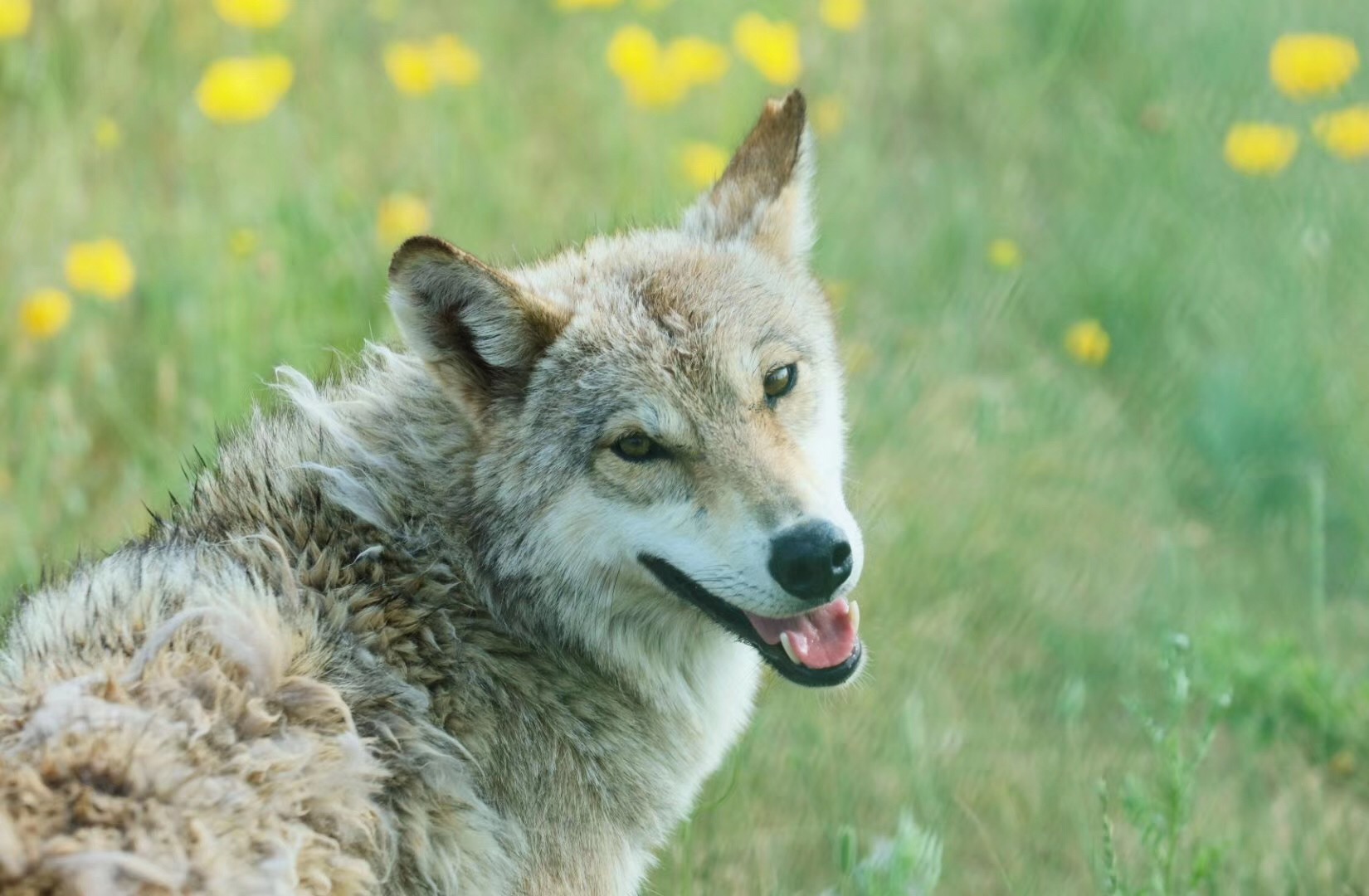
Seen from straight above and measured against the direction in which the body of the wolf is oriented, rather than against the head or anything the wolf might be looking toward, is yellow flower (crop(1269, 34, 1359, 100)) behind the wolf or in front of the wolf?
in front

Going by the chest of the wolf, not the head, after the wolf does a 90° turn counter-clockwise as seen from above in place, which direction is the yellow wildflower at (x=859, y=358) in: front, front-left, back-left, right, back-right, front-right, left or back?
front-right

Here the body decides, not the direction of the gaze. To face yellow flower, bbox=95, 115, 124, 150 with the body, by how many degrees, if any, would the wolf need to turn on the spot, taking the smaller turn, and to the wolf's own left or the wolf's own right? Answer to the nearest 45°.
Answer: approximately 90° to the wolf's own left

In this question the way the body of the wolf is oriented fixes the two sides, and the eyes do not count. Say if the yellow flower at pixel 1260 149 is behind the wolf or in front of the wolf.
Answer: in front

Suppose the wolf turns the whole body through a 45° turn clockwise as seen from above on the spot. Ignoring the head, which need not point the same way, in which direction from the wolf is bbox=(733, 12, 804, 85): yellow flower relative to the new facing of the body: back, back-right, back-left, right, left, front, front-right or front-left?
left

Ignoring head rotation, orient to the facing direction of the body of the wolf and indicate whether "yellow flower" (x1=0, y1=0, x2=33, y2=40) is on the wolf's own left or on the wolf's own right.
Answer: on the wolf's own left
